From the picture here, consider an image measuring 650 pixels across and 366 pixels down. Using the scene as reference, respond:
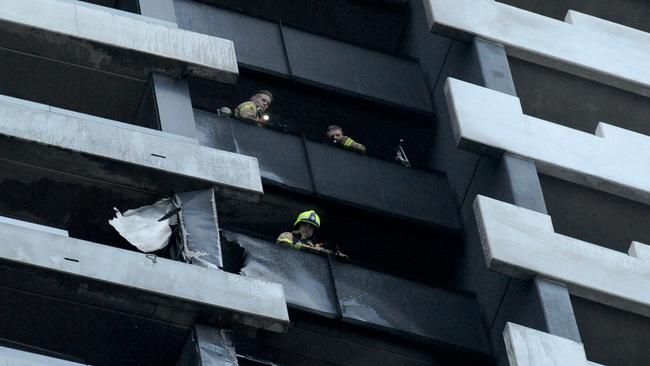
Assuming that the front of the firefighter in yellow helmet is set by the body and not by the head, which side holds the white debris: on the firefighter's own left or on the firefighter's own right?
on the firefighter's own right

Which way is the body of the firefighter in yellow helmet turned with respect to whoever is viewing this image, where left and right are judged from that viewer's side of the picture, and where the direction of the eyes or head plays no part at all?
facing the viewer and to the right of the viewer

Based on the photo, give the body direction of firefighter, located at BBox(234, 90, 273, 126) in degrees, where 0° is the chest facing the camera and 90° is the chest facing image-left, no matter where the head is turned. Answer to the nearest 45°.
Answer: approximately 315°

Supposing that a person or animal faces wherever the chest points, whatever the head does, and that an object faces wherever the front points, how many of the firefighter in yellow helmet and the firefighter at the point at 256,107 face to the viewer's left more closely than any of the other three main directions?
0

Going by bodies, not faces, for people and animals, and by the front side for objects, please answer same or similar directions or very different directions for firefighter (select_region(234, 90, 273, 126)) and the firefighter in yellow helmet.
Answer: same or similar directions

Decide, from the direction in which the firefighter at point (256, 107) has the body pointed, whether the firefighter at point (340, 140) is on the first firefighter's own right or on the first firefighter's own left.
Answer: on the first firefighter's own left
